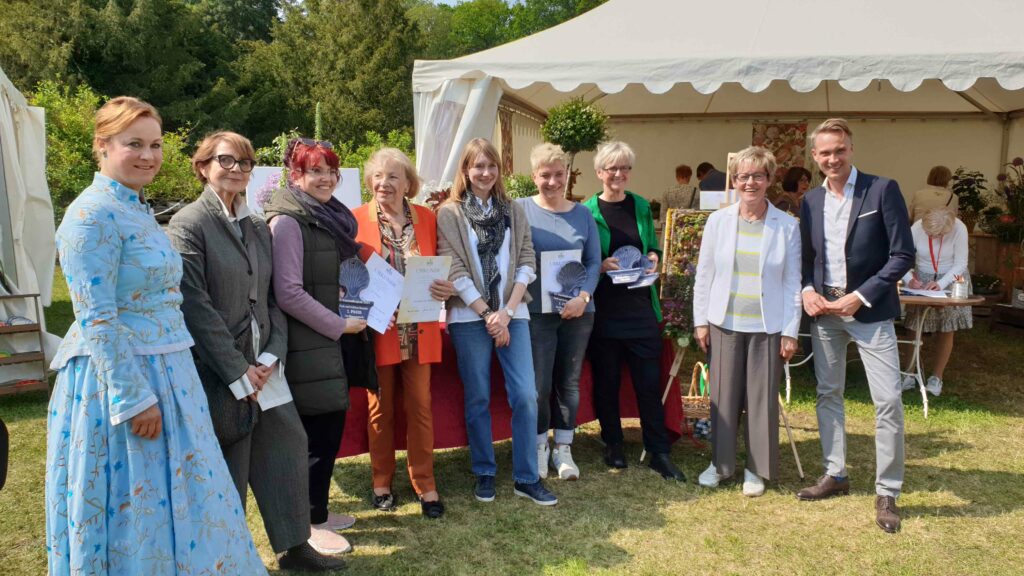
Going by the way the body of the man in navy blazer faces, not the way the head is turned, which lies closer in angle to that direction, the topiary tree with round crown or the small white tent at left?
the small white tent at left

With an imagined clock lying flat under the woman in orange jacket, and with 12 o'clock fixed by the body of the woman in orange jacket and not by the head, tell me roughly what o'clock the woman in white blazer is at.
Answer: The woman in white blazer is roughly at 9 o'clock from the woman in orange jacket.

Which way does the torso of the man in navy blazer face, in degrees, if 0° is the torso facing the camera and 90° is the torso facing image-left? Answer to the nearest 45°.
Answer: approximately 45°

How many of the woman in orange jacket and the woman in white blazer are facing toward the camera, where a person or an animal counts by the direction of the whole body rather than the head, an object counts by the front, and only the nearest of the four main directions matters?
2

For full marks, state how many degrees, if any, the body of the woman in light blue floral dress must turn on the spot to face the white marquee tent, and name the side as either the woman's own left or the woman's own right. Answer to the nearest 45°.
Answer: approximately 90° to the woman's own left

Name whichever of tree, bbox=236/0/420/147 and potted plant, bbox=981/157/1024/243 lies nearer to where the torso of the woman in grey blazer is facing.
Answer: the potted plant

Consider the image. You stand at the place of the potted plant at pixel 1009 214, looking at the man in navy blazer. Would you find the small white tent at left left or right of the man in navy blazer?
right

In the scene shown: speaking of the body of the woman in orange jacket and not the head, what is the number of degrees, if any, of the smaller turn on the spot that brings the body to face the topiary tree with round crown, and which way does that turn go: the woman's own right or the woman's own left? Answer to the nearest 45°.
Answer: approximately 135° to the woman's own left
